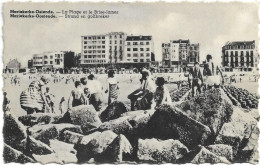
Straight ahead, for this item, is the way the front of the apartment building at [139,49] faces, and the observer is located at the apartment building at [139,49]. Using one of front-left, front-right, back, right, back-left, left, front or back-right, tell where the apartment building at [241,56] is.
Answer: left

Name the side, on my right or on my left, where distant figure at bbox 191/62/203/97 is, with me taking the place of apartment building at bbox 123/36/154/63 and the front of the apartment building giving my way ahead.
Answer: on my left

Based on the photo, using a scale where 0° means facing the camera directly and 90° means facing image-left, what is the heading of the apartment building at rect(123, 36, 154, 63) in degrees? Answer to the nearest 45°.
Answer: approximately 0°
